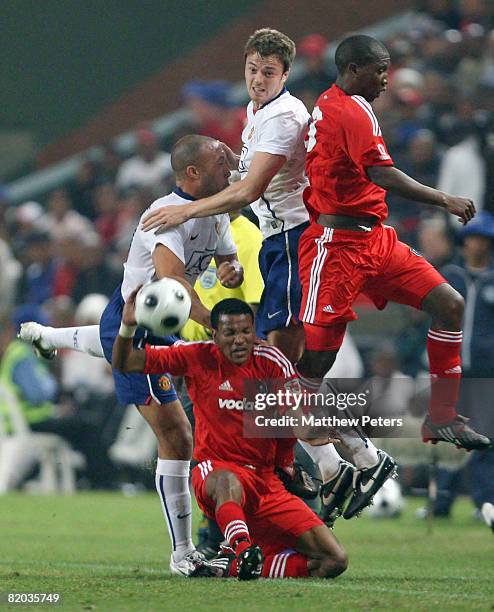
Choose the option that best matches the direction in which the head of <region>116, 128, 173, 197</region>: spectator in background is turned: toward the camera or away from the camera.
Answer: toward the camera

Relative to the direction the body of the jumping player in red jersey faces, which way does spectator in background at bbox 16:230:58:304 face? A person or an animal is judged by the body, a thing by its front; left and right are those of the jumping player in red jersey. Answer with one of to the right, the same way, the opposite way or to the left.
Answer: to the right

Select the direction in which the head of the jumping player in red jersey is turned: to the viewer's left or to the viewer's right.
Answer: to the viewer's right

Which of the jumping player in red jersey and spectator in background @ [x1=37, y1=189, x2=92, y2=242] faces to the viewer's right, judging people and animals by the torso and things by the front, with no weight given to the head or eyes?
the jumping player in red jersey

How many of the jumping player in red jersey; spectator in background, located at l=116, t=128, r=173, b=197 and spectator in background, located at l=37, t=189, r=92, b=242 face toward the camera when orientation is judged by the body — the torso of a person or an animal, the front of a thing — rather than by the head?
2

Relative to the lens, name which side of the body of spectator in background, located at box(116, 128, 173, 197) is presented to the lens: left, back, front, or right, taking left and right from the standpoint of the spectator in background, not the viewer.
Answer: front

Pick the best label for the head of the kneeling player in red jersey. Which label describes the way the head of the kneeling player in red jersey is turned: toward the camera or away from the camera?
toward the camera

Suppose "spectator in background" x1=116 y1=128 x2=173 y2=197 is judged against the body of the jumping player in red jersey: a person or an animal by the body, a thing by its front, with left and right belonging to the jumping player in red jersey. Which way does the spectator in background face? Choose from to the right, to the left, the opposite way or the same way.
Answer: to the right

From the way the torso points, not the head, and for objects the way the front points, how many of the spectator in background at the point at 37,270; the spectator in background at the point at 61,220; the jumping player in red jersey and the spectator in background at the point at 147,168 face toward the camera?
3

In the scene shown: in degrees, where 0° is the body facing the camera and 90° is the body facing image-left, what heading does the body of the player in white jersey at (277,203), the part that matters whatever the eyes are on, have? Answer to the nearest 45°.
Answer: approximately 45°

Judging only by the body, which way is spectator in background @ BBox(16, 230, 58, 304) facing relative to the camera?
toward the camera

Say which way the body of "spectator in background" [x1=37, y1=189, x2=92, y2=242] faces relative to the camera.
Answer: toward the camera

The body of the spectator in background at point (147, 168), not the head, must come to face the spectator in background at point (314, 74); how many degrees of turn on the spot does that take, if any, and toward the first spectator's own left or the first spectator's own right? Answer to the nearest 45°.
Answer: approximately 45° to the first spectator's own left
